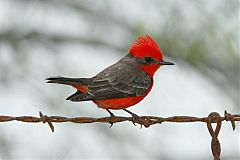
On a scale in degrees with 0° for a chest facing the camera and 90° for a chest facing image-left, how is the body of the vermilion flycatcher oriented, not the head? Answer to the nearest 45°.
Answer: approximately 270°
